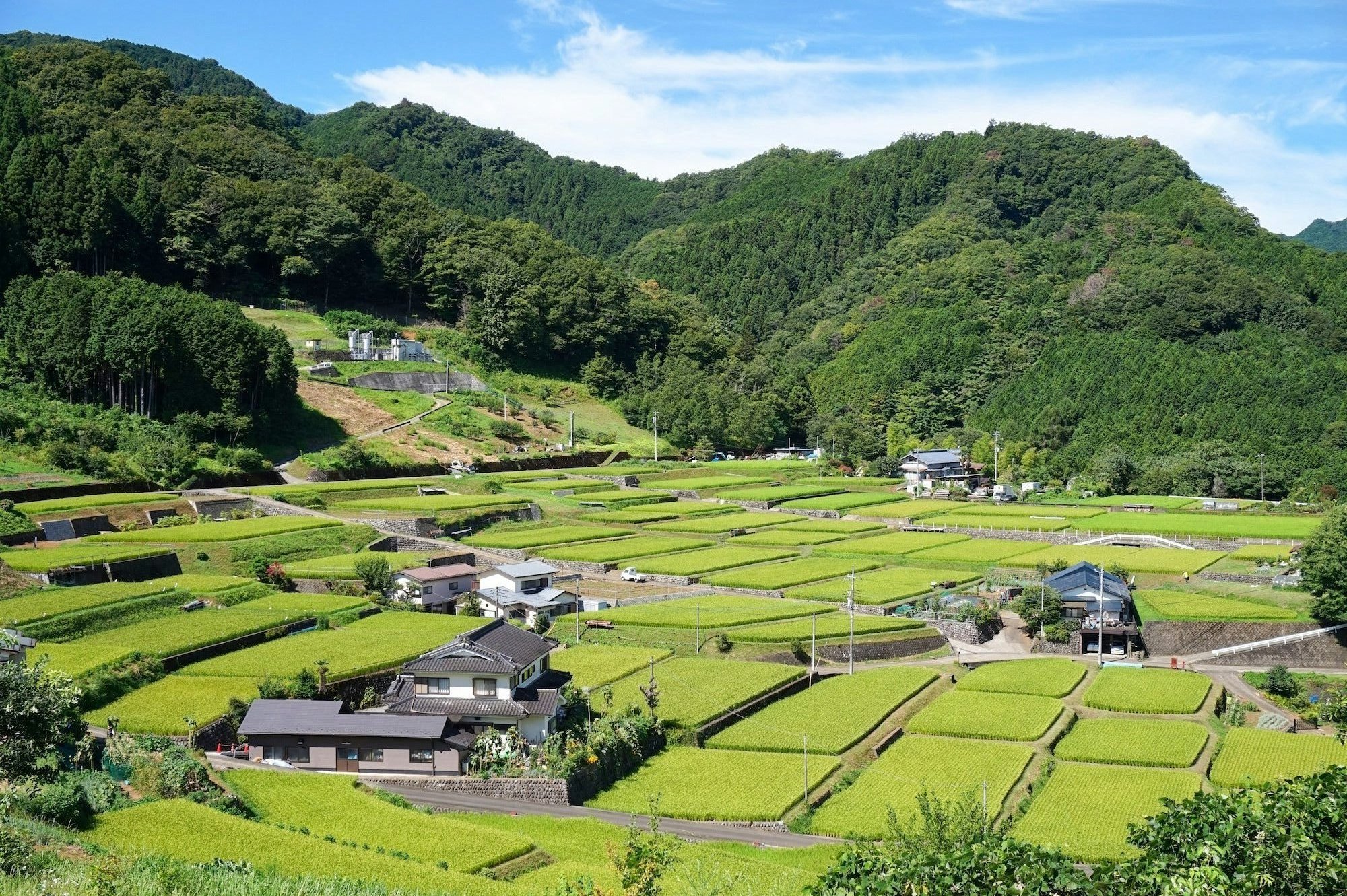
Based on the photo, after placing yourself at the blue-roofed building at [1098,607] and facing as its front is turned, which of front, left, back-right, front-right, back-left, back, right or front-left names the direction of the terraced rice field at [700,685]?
front-right

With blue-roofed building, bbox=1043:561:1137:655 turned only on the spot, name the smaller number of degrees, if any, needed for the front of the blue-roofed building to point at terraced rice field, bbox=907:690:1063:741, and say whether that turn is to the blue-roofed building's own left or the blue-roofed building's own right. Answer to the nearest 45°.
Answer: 0° — it already faces it

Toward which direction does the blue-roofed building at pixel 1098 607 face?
toward the camera

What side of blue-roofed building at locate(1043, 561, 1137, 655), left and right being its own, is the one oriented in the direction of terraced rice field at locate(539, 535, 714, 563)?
right

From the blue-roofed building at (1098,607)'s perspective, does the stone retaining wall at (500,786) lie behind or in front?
in front

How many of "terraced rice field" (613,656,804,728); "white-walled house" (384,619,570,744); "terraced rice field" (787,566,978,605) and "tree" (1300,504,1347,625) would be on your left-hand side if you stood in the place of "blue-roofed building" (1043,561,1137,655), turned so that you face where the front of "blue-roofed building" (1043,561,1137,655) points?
1

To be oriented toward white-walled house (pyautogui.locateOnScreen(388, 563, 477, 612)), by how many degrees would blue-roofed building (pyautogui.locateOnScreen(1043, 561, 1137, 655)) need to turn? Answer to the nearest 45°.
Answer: approximately 90° to its right

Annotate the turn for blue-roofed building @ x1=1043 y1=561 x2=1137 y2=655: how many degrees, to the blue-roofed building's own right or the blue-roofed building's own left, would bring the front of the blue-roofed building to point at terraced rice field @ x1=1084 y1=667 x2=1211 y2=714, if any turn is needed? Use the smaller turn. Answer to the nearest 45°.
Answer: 0° — it already faces it

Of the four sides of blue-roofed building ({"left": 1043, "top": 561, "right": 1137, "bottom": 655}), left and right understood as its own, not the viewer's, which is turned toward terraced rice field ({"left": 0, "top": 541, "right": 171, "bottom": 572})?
right

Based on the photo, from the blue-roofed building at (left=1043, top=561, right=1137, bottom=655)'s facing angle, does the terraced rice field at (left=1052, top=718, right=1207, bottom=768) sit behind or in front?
in front

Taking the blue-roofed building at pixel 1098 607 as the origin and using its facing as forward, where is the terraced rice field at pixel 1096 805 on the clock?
The terraced rice field is roughly at 12 o'clock from the blue-roofed building.

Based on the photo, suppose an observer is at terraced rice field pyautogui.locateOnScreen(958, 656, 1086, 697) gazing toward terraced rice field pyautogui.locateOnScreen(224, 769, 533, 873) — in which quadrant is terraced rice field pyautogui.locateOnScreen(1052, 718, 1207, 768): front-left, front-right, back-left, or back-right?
front-left

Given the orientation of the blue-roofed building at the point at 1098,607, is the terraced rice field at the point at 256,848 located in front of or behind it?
in front

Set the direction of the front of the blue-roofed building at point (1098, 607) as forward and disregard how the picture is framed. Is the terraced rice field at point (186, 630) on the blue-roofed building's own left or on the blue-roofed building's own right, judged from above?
on the blue-roofed building's own right

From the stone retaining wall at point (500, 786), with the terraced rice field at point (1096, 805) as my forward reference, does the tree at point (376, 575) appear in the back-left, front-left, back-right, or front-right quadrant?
back-left
